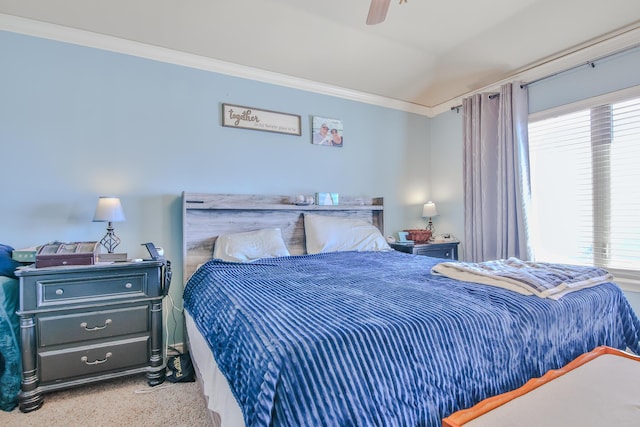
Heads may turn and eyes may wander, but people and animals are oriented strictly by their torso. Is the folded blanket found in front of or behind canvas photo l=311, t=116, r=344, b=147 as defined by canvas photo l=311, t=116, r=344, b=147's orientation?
in front

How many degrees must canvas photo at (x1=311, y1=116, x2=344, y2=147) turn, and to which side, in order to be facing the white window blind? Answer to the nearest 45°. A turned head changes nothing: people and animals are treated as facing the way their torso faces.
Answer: approximately 45° to its left

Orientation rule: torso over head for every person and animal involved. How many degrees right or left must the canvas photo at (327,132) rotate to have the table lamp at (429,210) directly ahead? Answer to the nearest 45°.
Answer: approximately 45° to its left

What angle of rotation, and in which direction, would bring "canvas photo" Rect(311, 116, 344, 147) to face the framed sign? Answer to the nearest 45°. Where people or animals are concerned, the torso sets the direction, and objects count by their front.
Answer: approximately 90° to its right

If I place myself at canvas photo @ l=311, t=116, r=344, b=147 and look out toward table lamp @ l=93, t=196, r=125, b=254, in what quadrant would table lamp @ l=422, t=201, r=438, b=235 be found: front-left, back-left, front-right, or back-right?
back-left

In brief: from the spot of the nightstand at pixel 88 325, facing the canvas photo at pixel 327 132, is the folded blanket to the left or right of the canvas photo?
right

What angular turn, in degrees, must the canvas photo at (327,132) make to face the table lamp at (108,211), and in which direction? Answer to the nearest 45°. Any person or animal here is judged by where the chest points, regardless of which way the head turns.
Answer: approximately 90° to its right

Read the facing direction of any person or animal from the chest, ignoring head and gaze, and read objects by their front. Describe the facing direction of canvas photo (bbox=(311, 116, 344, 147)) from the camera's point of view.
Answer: facing the viewer and to the right of the viewer

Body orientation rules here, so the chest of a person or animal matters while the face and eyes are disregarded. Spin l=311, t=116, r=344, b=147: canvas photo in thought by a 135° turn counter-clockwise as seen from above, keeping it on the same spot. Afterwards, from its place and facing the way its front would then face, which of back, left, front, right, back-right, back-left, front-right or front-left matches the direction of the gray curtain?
right

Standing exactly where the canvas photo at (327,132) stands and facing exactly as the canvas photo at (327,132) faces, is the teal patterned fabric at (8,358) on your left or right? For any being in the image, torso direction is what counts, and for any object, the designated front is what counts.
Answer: on your right

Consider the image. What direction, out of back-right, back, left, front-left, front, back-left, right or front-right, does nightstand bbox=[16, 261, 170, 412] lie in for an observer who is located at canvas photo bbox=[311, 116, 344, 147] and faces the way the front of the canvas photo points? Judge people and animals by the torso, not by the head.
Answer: right
